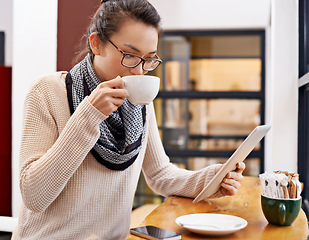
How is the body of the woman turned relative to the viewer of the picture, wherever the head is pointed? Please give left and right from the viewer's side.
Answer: facing the viewer and to the right of the viewer

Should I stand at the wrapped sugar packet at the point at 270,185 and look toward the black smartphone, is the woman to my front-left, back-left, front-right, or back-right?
front-right

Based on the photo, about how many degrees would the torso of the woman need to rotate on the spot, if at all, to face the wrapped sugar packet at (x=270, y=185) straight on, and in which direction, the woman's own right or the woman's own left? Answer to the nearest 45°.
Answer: approximately 45° to the woman's own left

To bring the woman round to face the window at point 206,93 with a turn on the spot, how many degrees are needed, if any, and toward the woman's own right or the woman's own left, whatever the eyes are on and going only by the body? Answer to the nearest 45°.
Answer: approximately 135° to the woman's own left

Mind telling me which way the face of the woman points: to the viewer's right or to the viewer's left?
to the viewer's right

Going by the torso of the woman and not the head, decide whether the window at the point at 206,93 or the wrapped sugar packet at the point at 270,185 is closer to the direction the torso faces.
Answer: the wrapped sugar packet
